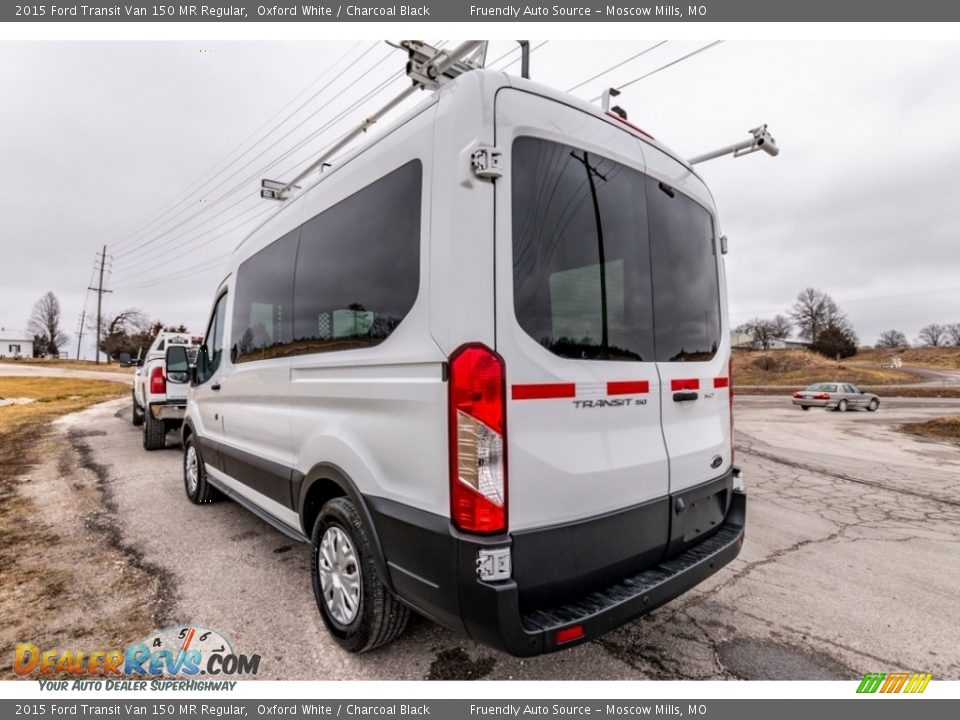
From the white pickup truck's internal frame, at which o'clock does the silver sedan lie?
The silver sedan is roughly at 3 o'clock from the white pickup truck.

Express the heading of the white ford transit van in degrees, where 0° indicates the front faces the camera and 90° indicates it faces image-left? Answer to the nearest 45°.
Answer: approximately 135°

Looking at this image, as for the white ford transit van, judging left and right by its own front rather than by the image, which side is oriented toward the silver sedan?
right

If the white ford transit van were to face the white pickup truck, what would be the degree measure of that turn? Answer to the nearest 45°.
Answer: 0° — it already faces it

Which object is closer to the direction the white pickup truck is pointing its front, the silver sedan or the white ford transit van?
the silver sedan

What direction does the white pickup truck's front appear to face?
away from the camera

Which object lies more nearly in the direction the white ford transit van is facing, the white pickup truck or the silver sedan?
the white pickup truck
